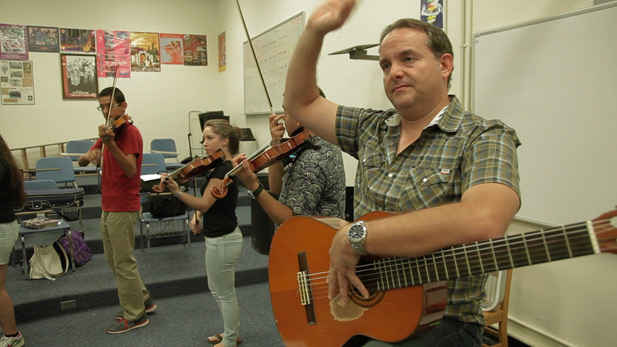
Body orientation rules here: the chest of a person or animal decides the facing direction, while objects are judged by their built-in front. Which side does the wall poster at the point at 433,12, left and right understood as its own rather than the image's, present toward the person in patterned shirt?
front

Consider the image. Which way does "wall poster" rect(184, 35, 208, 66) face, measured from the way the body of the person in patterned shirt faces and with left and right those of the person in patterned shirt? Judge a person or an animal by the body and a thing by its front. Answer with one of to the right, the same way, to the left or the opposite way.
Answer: to the left

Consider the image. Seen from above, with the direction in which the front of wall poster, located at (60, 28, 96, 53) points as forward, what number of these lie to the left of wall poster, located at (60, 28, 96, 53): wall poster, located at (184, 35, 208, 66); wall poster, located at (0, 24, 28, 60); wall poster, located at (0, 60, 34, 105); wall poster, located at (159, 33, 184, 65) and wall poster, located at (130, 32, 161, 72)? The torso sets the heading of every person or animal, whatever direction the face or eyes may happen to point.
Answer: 3

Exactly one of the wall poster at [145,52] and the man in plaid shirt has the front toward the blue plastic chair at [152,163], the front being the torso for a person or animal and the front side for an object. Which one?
the wall poster

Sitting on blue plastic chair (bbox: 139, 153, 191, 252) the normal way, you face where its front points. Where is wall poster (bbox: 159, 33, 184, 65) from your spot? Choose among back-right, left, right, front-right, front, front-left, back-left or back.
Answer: back-left

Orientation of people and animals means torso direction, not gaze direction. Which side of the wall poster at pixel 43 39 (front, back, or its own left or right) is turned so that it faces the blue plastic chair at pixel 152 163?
front

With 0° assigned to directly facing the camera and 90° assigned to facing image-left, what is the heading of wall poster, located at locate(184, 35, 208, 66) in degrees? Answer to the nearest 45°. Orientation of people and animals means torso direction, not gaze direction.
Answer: approximately 0°

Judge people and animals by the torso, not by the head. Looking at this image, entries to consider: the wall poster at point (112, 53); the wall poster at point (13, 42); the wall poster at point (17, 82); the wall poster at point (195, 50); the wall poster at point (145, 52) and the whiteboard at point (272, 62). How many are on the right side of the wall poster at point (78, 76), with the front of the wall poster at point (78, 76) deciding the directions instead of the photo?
2

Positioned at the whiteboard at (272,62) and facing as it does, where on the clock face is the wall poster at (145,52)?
The wall poster is roughly at 3 o'clock from the whiteboard.

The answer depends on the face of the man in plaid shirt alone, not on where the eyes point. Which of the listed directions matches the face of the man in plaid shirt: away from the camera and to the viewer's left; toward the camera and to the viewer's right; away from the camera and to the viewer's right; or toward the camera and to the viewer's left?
toward the camera and to the viewer's left

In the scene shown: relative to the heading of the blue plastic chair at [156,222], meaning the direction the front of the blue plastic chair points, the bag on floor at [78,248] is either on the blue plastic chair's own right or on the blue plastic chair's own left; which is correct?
on the blue plastic chair's own right

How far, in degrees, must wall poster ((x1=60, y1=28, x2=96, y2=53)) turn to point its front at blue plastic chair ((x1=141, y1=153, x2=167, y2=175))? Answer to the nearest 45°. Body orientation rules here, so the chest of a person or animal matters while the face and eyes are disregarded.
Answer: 0° — it already faces it

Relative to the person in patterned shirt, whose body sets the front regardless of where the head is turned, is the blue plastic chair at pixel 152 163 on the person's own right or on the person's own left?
on the person's own right

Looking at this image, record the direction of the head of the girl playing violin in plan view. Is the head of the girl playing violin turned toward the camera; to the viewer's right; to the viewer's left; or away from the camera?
to the viewer's left

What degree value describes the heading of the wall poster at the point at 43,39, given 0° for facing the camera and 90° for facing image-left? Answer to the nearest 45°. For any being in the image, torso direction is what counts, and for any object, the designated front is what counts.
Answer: approximately 0°

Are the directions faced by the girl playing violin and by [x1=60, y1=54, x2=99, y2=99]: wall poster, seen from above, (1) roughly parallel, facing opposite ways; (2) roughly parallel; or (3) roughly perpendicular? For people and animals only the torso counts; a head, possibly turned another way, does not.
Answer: roughly perpendicular

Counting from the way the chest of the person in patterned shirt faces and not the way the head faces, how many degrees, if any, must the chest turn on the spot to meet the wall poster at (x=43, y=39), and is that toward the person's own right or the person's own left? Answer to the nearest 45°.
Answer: approximately 45° to the person's own right
